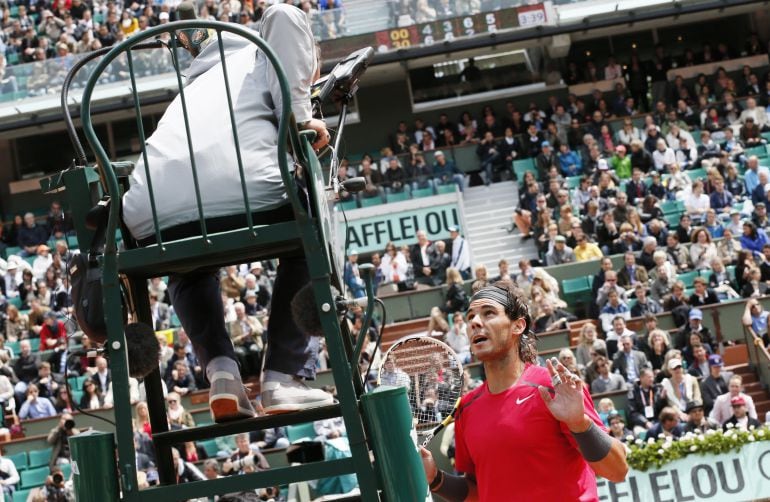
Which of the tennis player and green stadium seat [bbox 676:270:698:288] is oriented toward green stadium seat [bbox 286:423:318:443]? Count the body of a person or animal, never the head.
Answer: green stadium seat [bbox 676:270:698:288]

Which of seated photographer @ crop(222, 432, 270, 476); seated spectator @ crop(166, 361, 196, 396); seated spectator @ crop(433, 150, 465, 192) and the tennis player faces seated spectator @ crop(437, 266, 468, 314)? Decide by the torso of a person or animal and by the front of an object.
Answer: seated spectator @ crop(433, 150, 465, 192)

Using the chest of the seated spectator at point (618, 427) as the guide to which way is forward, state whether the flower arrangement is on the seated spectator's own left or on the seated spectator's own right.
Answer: on the seated spectator's own left

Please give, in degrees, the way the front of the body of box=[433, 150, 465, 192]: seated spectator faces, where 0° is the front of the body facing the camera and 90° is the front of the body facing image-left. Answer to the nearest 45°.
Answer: approximately 0°

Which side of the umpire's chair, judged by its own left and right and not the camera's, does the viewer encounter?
back

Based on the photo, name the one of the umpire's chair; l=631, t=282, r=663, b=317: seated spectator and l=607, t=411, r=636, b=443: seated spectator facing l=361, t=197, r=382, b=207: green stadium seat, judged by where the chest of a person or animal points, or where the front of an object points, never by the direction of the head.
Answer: the umpire's chair

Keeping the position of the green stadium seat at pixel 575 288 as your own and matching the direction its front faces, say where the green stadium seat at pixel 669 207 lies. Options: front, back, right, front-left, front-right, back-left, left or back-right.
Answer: back
